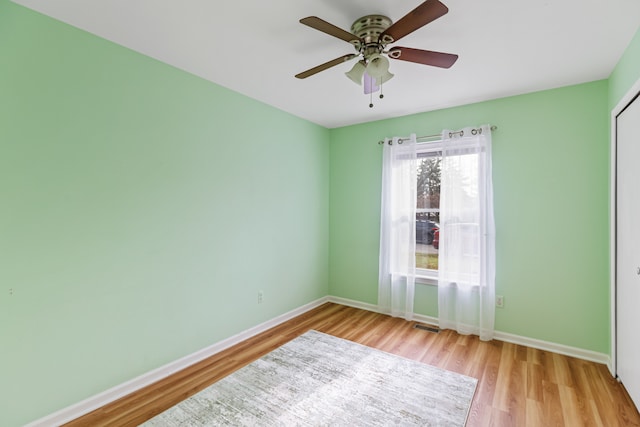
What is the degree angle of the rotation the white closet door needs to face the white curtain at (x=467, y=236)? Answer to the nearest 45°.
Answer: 0° — it already faces it

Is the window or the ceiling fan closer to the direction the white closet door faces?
the window

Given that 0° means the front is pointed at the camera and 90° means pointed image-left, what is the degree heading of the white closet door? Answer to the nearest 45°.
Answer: approximately 90°

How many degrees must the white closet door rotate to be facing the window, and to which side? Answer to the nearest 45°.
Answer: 0° — it already faces it

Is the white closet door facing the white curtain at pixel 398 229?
yes

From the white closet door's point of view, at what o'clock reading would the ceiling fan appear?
The ceiling fan is roughly at 10 o'clock from the white closet door.

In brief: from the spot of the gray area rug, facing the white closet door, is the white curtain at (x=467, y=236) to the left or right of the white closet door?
left
